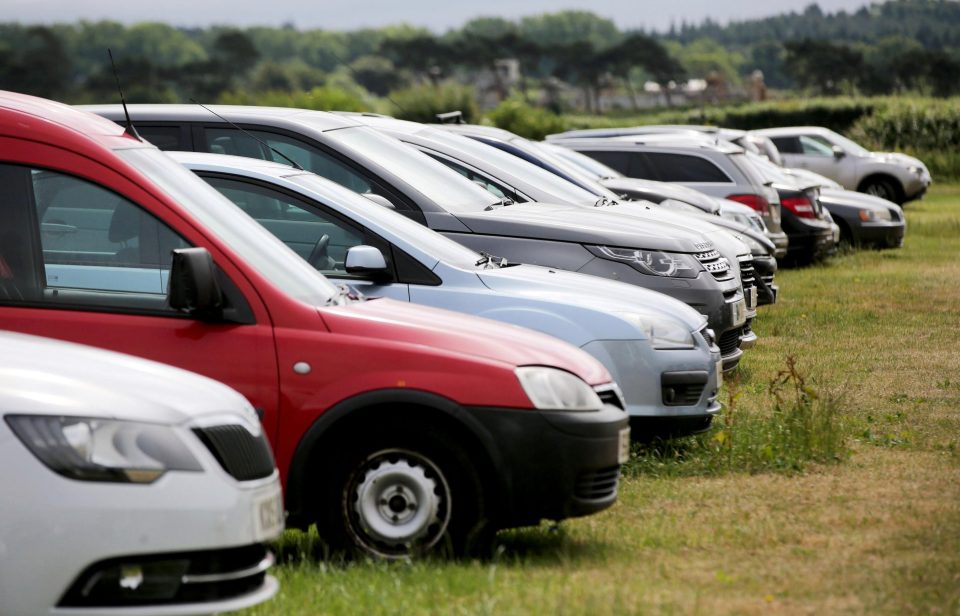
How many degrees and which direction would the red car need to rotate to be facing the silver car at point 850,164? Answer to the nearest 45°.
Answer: approximately 45° to its left

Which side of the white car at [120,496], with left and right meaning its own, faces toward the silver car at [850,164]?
left

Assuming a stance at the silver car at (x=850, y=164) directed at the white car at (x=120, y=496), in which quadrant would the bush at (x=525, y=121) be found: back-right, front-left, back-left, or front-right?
back-right

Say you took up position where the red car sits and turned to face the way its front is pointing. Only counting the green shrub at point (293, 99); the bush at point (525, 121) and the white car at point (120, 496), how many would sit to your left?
2

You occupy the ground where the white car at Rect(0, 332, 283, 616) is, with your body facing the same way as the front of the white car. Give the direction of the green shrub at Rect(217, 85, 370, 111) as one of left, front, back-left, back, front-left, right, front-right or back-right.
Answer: back-left

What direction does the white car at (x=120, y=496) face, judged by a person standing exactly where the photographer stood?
facing the viewer and to the right of the viewer

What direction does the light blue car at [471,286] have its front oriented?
to the viewer's right

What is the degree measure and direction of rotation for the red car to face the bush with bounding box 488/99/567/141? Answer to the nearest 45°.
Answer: approximately 90° to its left

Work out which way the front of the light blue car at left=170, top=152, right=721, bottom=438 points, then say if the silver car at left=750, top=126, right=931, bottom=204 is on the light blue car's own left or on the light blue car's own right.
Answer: on the light blue car's own left

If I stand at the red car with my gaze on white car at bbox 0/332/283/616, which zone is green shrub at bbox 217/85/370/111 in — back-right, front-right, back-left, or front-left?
back-right

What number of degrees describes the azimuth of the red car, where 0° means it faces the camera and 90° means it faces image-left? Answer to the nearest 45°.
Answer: approximately 270°

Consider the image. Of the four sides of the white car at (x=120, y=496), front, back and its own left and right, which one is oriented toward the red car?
left

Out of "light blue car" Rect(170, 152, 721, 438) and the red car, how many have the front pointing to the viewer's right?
2

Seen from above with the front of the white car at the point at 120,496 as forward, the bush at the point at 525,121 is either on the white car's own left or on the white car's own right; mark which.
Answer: on the white car's own left
